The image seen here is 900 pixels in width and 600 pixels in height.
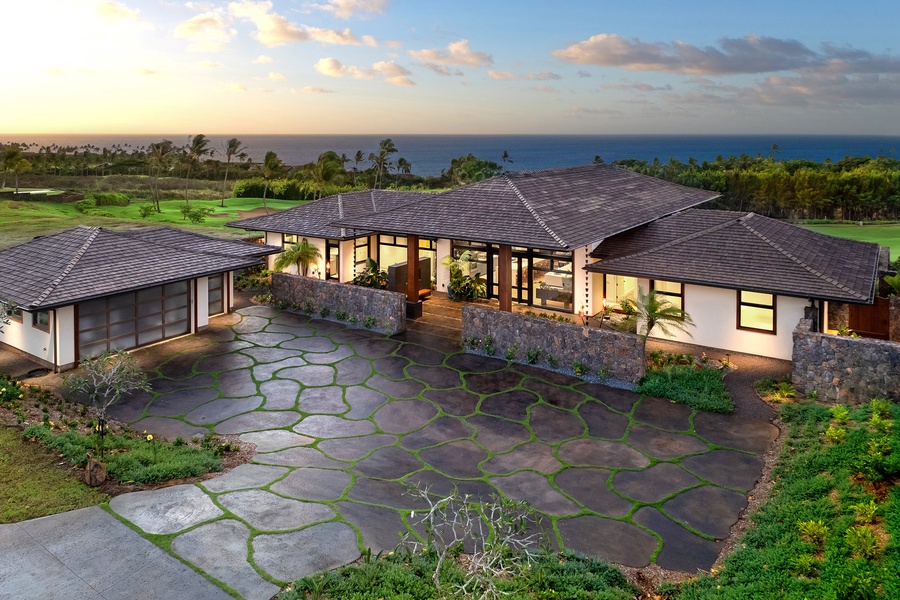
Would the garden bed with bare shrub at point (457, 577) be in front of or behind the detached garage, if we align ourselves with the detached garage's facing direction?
in front

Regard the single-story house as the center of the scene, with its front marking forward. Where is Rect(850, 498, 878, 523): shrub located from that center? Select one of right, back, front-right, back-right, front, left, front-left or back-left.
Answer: front-left

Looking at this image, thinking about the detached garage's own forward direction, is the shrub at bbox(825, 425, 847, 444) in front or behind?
in front

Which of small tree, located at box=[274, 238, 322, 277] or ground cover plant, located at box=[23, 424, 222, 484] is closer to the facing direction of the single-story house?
the ground cover plant

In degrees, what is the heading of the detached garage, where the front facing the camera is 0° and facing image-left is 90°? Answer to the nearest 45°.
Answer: approximately 315°

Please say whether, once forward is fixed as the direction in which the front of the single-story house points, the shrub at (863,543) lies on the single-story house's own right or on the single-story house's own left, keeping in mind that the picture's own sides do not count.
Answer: on the single-story house's own left
